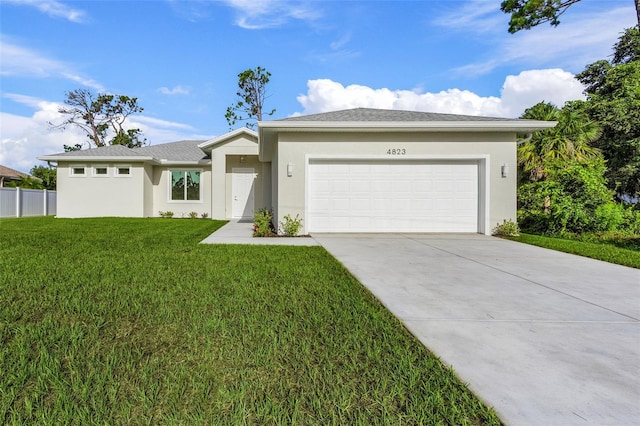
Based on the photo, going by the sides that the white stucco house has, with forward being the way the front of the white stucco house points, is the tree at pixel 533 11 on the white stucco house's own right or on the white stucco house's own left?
on the white stucco house's own left

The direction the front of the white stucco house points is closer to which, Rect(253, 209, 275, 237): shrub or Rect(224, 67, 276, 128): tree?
the shrub

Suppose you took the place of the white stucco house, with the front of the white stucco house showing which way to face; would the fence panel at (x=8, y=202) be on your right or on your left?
on your right

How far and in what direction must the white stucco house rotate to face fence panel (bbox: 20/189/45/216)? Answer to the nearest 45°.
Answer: approximately 135° to its right

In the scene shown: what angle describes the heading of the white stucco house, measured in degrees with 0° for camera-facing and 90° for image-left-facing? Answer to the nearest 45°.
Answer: approximately 0°

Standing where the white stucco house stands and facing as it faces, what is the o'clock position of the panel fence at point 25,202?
The panel fence is roughly at 4 o'clock from the white stucco house.

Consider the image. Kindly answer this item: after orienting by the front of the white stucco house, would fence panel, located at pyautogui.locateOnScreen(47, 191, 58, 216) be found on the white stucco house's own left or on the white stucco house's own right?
on the white stucco house's own right
